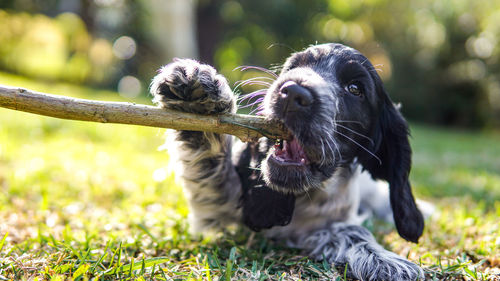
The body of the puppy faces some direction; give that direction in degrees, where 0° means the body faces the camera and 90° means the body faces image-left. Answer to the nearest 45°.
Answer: approximately 0°
